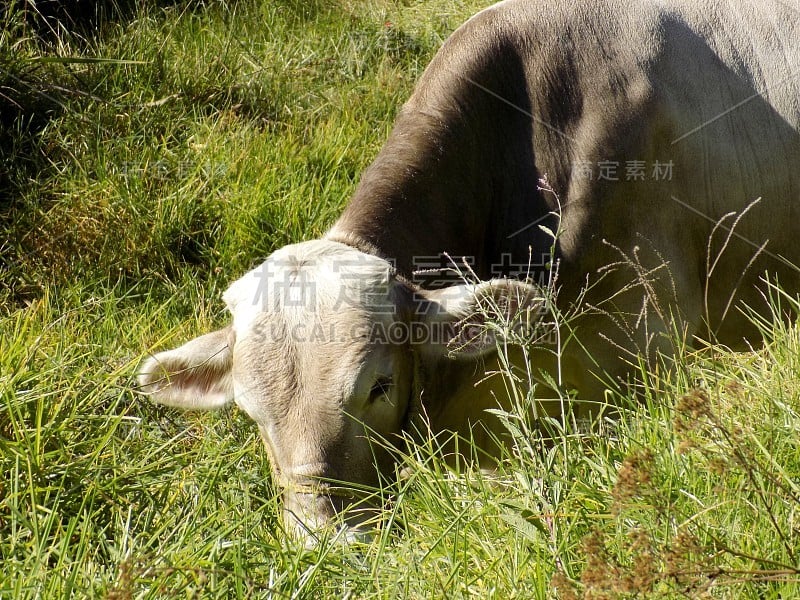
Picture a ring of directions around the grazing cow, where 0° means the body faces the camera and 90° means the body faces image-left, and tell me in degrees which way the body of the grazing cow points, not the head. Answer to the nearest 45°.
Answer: approximately 45°
